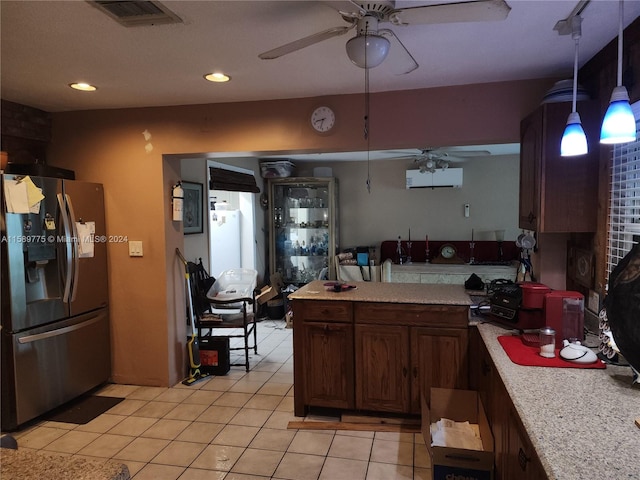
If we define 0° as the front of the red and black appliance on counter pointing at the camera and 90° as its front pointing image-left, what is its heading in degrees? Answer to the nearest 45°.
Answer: approximately 45°

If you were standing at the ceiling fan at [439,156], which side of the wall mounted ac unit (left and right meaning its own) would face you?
front

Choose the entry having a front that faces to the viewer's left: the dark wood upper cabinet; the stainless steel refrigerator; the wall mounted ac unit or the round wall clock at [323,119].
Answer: the dark wood upper cabinet

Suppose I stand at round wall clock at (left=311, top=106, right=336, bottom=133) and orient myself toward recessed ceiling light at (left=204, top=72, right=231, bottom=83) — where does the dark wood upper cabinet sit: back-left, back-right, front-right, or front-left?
back-left

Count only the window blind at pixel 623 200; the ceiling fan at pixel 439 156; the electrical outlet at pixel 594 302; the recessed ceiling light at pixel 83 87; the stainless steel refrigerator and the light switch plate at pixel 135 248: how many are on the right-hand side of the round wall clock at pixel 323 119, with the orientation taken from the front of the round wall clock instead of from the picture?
3

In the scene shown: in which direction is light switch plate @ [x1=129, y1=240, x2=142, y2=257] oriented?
toward the camera

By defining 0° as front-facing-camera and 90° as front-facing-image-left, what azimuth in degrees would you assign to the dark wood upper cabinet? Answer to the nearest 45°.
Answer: approximately 90°

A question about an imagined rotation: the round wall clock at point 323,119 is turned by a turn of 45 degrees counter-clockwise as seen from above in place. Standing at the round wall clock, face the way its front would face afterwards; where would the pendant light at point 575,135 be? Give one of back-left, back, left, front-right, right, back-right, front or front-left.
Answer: front

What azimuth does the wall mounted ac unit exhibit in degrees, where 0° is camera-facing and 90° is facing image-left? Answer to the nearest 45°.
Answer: approximately 0°

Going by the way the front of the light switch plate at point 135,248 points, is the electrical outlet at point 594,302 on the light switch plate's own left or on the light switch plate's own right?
on the light switch plate's own left

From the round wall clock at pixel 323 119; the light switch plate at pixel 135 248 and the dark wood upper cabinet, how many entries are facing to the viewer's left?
1

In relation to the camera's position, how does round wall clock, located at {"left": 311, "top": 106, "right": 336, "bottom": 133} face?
facing the viewer

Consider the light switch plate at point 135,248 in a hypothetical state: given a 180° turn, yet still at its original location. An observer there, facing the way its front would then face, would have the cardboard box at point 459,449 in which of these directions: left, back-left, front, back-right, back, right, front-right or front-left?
back-right

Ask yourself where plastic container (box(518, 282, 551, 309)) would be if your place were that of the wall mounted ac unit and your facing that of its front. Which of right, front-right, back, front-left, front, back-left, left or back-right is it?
front
